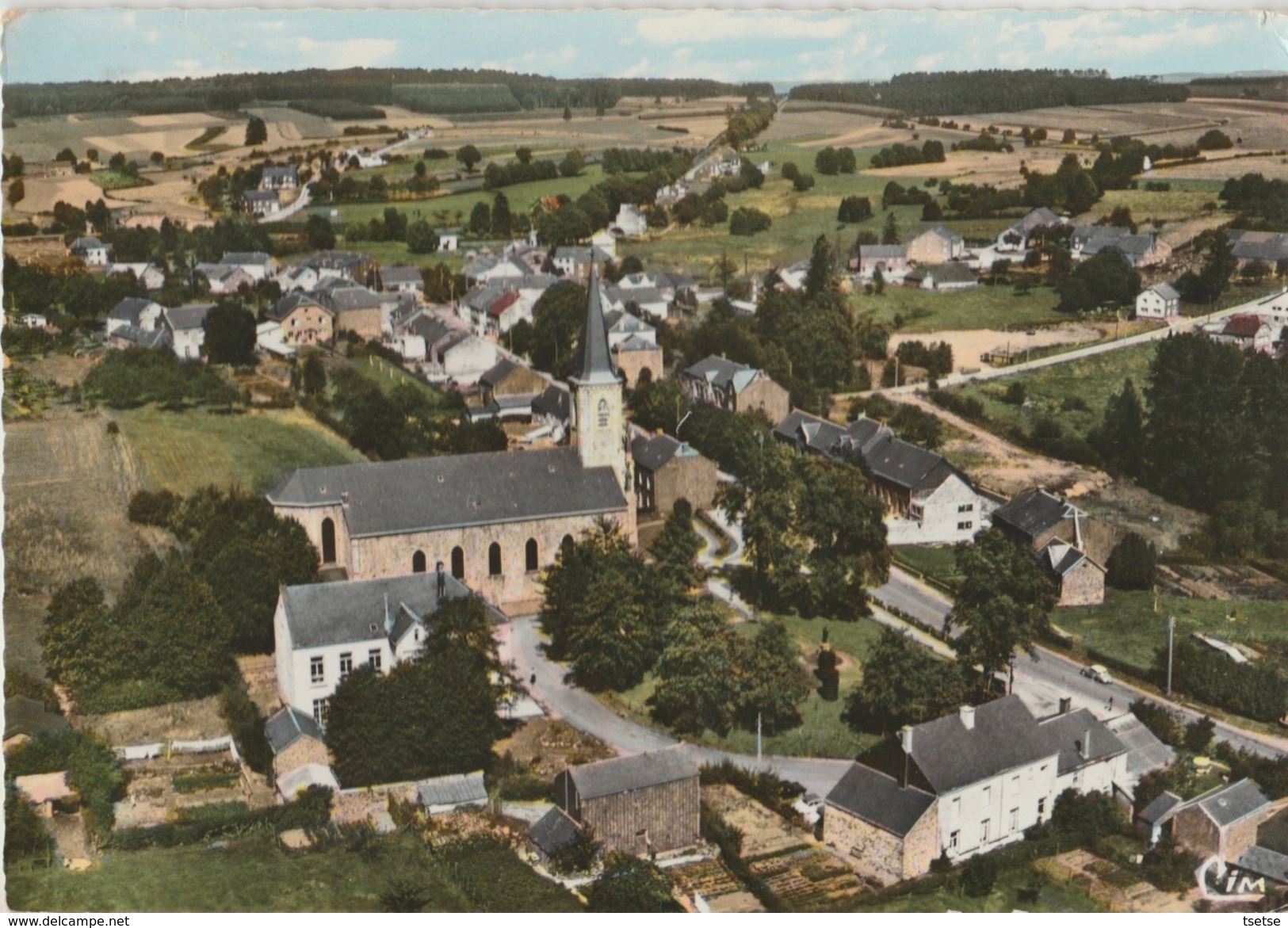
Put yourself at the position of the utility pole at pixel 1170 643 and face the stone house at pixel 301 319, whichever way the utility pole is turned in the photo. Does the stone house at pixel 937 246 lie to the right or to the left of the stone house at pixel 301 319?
right

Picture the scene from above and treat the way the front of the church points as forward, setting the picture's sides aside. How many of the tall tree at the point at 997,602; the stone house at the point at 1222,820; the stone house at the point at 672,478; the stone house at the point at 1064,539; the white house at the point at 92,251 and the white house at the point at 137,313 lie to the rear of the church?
2

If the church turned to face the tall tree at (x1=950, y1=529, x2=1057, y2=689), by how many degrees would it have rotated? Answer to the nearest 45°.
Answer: approximately 45° to its right

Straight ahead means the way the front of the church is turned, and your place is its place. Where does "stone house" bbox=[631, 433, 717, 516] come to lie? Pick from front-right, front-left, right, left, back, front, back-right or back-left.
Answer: front-left

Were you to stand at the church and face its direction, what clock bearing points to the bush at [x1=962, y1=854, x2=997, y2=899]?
The bush is roughly at 2 o'clock from the church.

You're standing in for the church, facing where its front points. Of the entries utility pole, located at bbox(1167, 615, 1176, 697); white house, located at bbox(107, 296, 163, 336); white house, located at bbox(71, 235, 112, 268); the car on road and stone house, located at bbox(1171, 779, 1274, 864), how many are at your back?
2

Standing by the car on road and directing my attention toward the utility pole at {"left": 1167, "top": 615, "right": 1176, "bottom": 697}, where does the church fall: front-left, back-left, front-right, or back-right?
back-left

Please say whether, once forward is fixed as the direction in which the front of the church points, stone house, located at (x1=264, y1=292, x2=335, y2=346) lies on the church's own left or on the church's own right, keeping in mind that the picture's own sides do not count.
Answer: on the church's own left

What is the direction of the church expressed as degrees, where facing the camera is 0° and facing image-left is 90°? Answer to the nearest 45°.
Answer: approximately 270°
